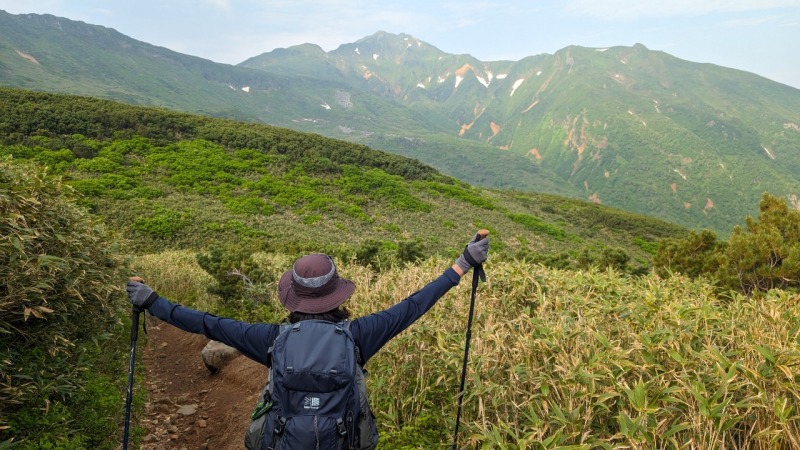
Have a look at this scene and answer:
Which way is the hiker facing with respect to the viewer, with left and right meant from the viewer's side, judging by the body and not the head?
facing away from the viewer

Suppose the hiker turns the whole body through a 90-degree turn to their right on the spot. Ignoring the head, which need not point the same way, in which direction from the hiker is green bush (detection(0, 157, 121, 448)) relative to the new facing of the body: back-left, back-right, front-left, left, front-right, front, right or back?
back-left

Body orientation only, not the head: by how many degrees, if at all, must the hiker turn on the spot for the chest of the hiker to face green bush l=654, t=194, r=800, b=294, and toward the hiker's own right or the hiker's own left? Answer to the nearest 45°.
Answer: approximately 45° to the hiker's own right
